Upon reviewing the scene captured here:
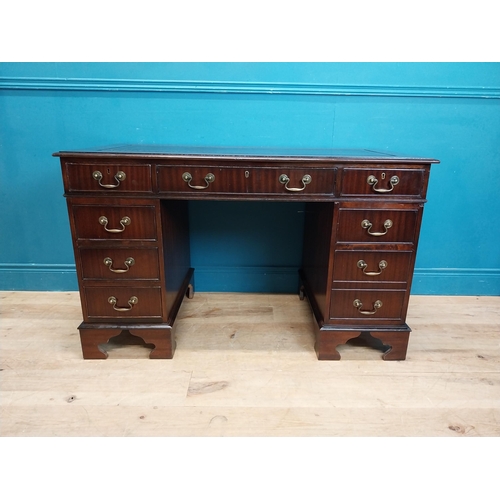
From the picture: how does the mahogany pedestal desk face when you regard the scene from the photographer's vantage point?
facing the viewer
